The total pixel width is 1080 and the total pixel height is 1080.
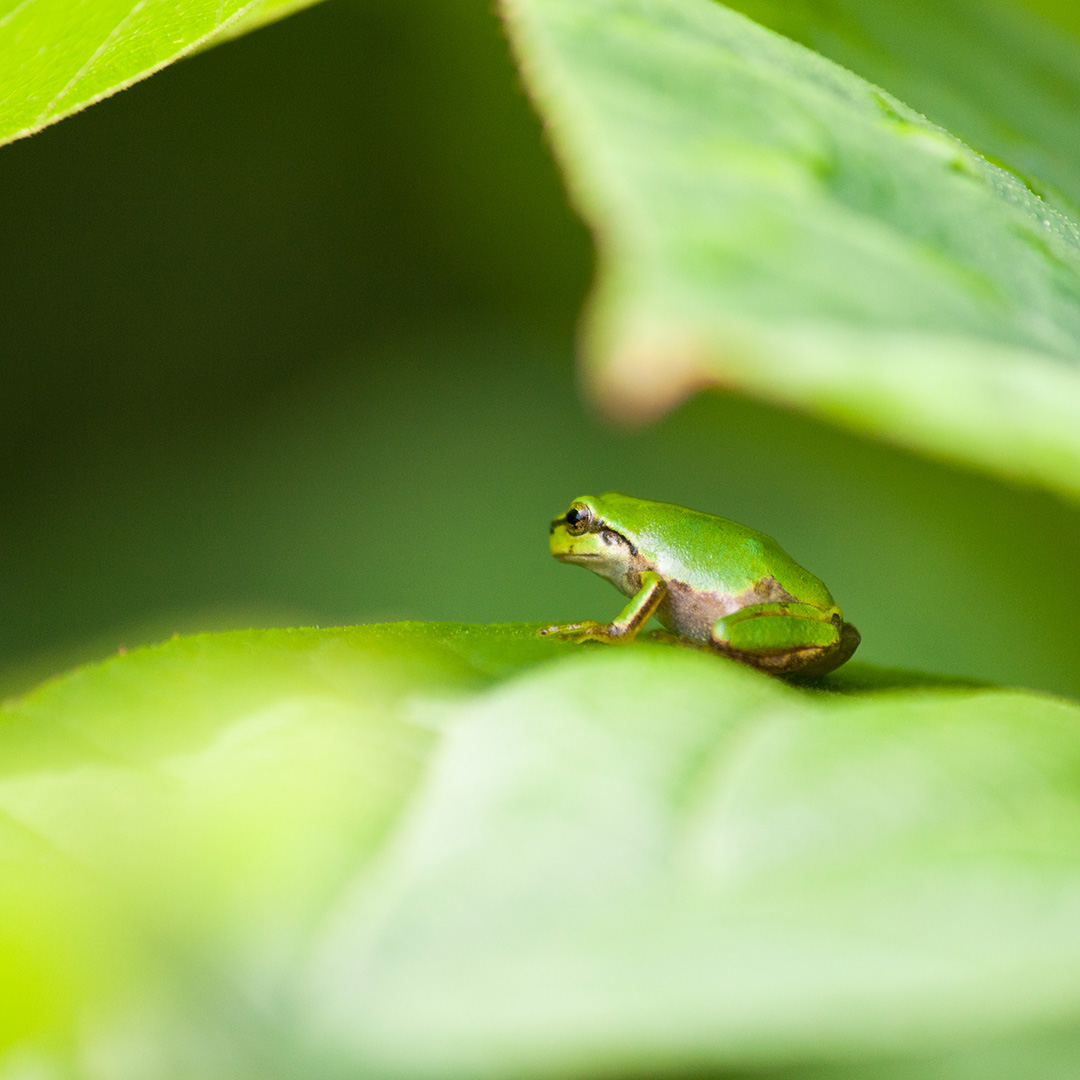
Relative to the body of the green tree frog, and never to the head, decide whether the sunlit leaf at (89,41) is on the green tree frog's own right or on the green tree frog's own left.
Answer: on the green tree frog's own left

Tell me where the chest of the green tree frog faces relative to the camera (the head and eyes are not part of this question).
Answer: to the viewer's left

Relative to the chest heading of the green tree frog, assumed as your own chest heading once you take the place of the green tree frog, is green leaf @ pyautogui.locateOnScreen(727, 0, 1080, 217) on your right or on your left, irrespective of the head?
on your left
